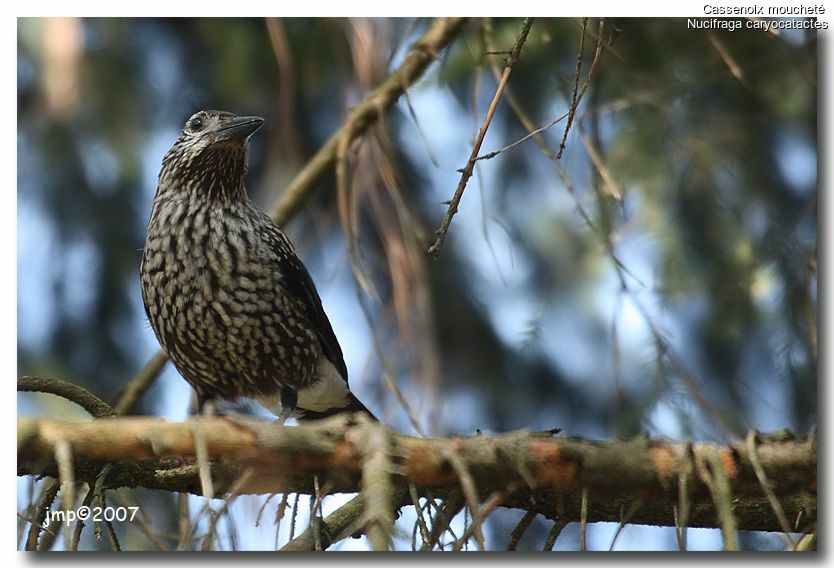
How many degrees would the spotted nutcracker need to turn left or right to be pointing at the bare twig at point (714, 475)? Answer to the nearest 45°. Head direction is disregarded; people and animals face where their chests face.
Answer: approximately 90° to its left

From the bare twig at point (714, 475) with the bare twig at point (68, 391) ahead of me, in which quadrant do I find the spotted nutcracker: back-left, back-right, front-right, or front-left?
front-right

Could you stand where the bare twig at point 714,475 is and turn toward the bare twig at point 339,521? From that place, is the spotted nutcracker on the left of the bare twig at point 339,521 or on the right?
right

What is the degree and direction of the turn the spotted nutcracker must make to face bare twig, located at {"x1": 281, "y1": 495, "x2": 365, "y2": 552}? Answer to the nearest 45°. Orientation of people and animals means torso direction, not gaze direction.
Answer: approximately 45° to its left

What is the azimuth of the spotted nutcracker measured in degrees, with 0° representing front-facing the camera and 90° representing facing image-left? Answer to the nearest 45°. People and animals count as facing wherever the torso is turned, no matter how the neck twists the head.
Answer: approximately 45°

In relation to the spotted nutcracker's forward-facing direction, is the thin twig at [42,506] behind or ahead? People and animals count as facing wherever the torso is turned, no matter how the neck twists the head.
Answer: ahead

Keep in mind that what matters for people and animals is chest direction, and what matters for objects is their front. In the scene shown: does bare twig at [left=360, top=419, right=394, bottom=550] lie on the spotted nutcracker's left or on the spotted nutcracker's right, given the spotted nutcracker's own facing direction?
on its left

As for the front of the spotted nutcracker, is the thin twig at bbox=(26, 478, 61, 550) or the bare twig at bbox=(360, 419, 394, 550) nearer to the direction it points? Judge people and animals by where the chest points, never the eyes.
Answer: the thin twig
